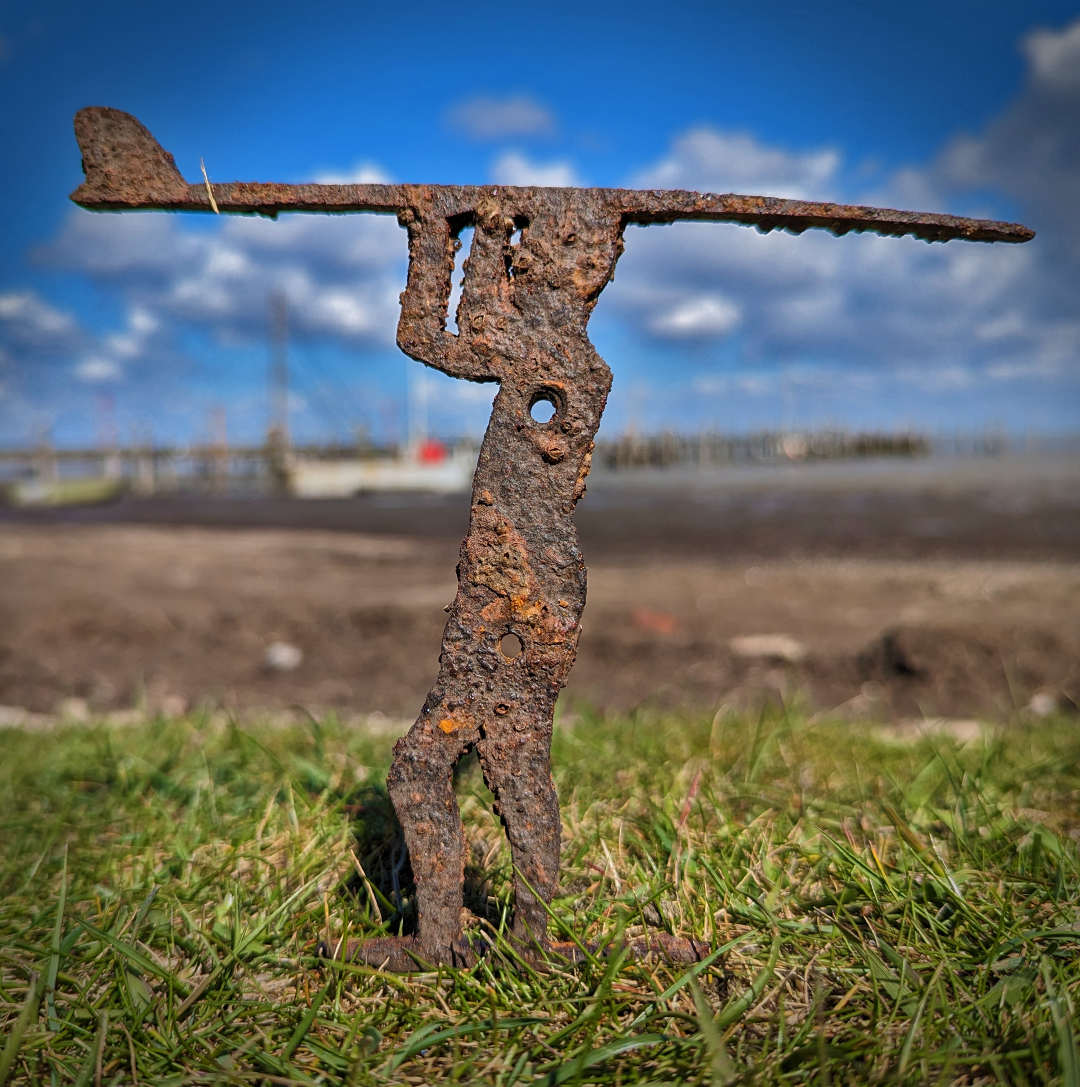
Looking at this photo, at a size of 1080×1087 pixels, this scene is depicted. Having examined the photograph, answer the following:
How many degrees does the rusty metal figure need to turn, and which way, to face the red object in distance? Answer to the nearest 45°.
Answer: approximately 90° to its right

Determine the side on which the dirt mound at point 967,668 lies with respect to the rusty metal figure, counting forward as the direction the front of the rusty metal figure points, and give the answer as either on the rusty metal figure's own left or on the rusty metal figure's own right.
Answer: on the rusty metal figure's own right

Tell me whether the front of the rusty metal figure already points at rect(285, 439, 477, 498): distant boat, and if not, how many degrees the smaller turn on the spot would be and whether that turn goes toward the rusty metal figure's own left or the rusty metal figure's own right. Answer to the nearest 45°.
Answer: approximately 90° to the rusty metal figure's own right

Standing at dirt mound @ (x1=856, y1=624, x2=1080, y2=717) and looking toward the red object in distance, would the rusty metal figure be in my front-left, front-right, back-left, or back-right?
back-left

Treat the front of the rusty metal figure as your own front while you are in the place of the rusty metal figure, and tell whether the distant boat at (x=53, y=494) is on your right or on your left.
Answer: on your right
